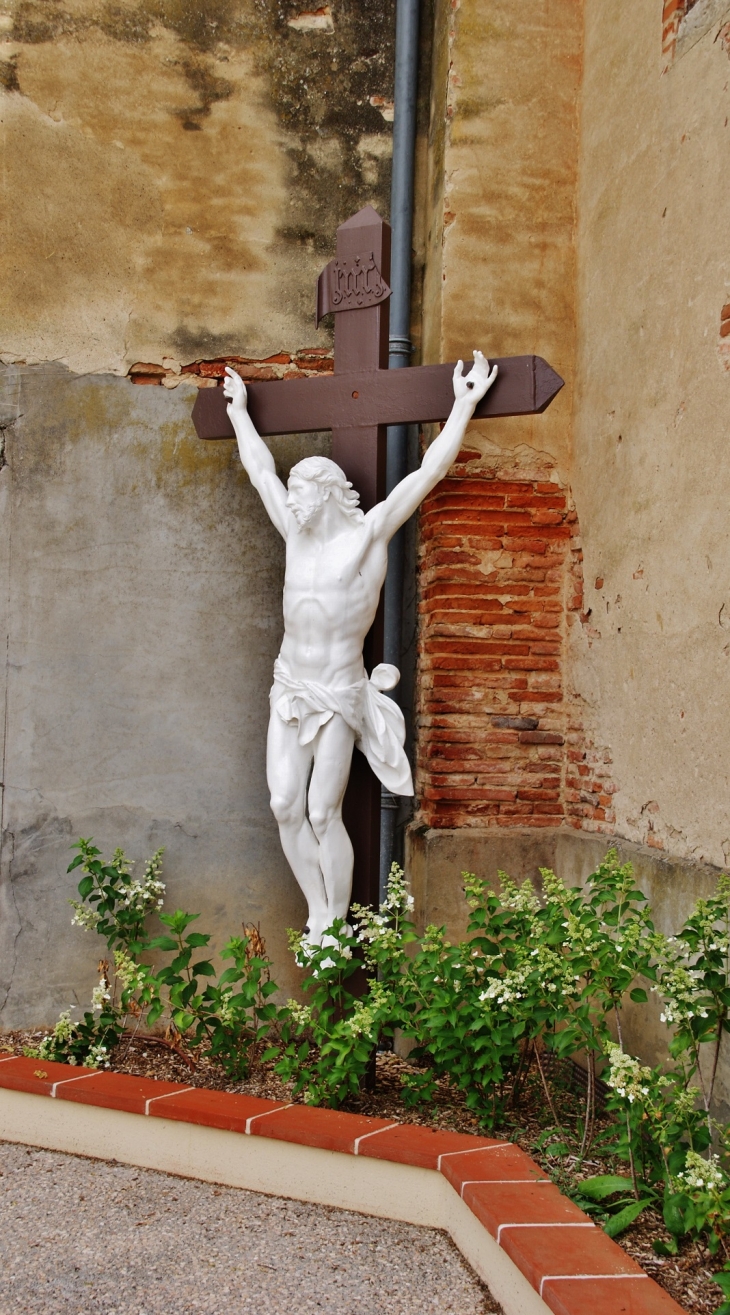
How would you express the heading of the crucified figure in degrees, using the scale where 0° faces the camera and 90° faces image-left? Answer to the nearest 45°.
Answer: approximately 45°

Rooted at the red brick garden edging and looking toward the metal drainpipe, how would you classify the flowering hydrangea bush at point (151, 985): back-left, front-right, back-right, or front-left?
front-left
